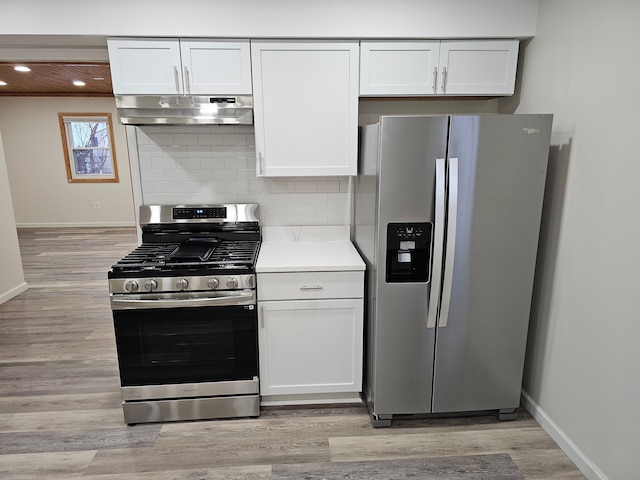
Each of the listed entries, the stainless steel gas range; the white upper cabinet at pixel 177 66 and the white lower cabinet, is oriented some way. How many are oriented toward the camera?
3

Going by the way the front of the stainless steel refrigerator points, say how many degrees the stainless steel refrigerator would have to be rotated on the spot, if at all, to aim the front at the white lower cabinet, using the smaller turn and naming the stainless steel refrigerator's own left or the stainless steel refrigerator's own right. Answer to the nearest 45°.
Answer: approximately 90° to the stainless steel refrigerator's own right

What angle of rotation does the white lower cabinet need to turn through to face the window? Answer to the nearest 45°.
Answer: approximately 135° to its right

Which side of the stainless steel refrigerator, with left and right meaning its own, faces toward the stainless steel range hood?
right

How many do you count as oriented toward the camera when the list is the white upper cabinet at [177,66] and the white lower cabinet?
2
